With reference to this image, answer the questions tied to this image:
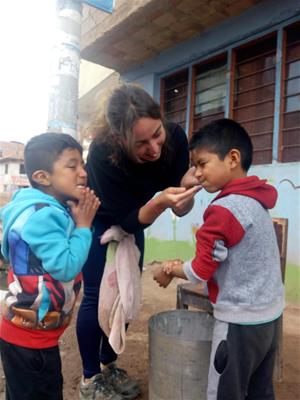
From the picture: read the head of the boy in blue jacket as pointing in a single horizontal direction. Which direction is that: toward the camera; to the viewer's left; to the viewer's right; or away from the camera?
to the viewer's right

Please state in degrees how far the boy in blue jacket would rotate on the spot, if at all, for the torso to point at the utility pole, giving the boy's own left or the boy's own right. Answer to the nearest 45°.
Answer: approximately 90° to the boy's own left

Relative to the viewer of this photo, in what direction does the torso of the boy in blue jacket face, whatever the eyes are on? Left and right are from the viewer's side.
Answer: facing to the right of the viewer

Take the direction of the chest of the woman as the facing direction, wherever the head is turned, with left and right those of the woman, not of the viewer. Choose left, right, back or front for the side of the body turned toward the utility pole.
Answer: back

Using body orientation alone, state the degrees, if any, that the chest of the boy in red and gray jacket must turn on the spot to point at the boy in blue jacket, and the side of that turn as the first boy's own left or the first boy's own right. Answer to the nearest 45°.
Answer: approximately 45° to the first boy's own left

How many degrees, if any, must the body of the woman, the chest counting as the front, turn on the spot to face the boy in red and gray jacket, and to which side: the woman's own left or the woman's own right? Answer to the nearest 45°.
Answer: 0° — they already face them

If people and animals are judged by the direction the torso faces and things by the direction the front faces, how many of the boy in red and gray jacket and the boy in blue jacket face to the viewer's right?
1

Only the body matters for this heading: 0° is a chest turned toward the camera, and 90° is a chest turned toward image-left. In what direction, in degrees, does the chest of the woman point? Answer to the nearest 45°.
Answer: approximately 315°
